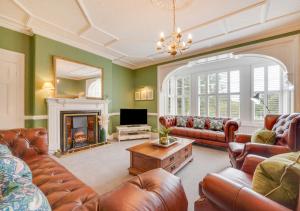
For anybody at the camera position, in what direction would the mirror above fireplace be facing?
facing the viewer and to the right of the viewer

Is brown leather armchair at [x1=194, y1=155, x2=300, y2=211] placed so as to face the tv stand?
yes

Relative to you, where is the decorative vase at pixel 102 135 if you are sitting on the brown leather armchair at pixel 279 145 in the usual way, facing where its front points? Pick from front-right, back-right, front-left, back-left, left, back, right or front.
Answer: front-right

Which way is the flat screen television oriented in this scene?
toward the camera

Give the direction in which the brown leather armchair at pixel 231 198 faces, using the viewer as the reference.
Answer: facing away from the viewer and to the left of the viewer

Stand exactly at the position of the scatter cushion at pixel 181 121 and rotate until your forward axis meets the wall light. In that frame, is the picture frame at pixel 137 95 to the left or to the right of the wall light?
right

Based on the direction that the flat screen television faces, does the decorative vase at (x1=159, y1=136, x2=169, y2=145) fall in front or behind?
in front

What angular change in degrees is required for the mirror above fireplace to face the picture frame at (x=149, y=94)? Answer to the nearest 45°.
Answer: approximately 45° to its left

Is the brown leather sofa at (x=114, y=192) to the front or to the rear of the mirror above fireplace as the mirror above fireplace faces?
to the front

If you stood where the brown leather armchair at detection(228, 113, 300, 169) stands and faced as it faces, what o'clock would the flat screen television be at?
The flat screen television is roughly at 2 o'clock from the brown leather armchair.

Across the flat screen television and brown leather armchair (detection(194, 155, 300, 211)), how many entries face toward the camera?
1
